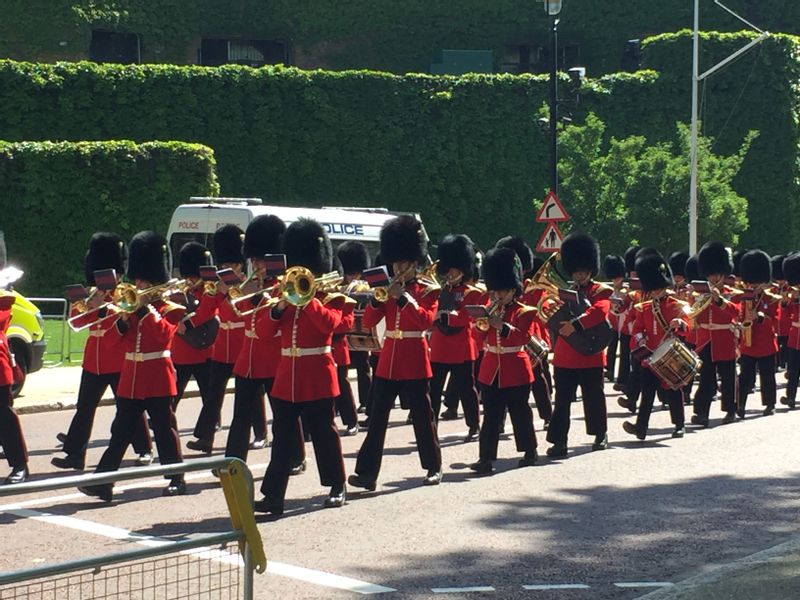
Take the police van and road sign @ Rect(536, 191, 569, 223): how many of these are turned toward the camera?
1

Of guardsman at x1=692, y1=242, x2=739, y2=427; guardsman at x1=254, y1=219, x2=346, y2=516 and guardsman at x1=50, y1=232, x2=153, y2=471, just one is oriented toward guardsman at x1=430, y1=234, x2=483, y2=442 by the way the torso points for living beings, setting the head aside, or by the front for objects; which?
guardsman at x1=692, y1=242, x2=739, y2=427

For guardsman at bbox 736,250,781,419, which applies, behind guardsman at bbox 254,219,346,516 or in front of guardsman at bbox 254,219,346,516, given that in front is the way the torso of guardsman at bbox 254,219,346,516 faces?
behind

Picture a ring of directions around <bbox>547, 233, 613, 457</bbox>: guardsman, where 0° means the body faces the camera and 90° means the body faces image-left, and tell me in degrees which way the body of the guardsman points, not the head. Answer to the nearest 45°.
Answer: approximately 45°

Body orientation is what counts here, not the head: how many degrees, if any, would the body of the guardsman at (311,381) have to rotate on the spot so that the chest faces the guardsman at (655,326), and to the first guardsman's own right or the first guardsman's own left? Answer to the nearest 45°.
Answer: approximately 180°

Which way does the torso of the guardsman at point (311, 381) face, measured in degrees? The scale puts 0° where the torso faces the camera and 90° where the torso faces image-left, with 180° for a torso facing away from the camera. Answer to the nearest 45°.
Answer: approximately 45°

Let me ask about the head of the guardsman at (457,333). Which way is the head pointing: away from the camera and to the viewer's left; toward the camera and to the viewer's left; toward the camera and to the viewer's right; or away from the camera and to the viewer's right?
toward the camera and to the viewer's left

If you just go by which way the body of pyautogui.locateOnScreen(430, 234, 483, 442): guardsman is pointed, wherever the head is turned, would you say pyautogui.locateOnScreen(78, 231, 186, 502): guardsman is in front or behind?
in front

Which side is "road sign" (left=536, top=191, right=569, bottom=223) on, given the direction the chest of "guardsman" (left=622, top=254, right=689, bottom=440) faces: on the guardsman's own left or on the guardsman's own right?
on the guardsman's own right

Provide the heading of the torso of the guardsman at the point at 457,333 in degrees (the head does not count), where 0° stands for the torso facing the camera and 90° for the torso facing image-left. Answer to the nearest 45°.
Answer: approximately 45°

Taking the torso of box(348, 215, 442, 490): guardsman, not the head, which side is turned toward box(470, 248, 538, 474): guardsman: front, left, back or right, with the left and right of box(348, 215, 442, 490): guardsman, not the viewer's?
back

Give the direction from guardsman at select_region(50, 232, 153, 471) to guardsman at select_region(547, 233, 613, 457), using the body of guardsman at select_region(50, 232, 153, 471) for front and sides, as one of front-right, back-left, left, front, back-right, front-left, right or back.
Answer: back-left

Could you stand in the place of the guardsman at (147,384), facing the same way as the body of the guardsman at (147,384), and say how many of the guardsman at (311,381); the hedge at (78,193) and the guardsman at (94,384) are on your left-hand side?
1

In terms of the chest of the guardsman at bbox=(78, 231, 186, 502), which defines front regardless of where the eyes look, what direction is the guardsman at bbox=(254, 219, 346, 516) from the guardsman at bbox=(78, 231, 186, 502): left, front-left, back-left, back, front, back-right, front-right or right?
left

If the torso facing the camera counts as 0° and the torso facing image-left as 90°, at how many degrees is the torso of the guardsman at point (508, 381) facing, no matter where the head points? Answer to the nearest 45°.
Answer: approximately 45°

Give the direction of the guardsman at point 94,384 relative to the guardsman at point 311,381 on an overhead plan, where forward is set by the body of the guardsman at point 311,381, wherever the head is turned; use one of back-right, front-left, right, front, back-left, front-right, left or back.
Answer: right

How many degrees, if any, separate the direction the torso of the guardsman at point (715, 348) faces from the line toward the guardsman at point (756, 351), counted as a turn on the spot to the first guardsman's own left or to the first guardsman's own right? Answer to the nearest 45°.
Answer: approximately 180°
